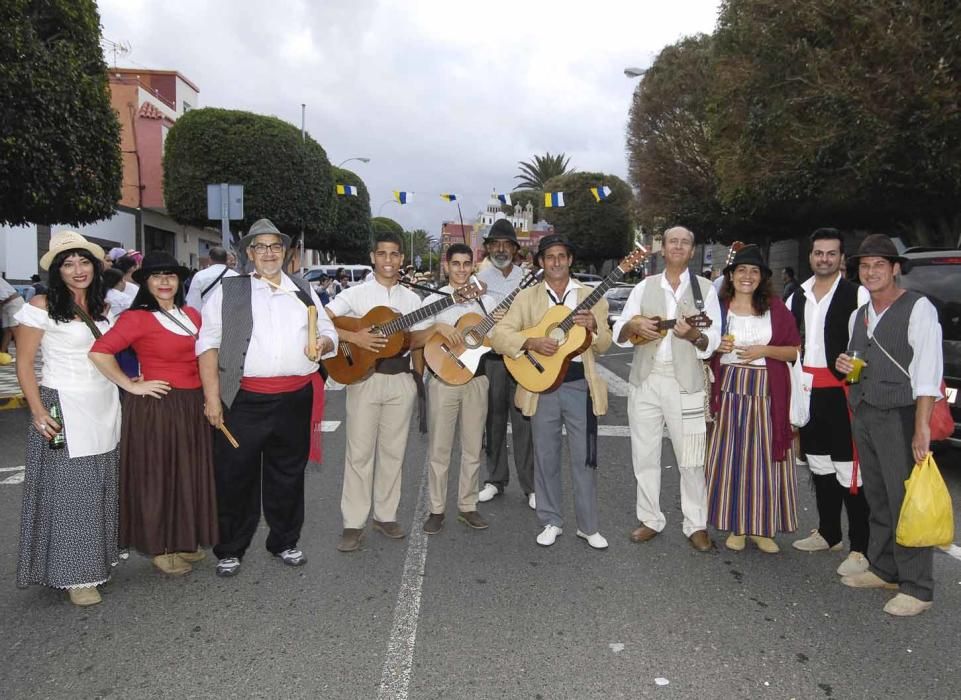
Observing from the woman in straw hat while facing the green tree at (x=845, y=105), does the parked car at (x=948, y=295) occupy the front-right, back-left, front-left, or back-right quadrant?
front-right

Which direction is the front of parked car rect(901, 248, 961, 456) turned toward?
away from the camera

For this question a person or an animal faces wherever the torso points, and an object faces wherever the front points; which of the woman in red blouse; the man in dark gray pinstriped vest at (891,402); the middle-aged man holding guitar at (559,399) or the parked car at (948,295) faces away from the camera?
the parked car

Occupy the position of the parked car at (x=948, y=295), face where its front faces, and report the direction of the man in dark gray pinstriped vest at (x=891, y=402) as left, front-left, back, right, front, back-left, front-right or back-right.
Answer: back

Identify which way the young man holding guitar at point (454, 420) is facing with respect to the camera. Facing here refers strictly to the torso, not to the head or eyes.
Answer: toward the camera

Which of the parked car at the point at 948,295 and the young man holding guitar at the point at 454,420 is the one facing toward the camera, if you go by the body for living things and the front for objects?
the young man holding guitar

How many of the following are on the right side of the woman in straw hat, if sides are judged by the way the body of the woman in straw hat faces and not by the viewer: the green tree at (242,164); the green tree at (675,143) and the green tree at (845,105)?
0

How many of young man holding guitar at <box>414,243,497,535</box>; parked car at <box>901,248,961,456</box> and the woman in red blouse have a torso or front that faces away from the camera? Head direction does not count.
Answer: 1

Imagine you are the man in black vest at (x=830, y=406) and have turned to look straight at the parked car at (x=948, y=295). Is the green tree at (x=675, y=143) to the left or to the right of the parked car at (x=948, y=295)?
left

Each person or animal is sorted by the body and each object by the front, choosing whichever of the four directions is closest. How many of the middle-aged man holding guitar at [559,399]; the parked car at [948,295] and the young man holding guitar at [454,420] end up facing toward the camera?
2

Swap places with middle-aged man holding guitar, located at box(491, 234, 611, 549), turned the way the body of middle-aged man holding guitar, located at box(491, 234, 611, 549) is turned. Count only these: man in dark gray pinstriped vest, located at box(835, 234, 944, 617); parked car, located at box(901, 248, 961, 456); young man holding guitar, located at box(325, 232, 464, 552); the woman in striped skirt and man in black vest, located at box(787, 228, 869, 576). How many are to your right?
1

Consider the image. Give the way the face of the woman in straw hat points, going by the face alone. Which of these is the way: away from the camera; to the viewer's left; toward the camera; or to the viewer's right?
toward the camera

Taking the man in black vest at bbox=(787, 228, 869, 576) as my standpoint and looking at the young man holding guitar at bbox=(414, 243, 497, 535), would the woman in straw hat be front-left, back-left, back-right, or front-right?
front-left

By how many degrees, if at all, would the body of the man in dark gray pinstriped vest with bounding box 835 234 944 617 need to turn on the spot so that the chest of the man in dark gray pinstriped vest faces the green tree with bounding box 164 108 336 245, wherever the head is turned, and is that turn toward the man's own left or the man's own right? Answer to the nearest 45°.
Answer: approximately 90° to the man's own right

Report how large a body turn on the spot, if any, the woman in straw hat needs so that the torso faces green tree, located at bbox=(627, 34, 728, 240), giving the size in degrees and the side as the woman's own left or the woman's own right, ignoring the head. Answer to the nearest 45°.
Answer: approximately 90° to the woman's own left

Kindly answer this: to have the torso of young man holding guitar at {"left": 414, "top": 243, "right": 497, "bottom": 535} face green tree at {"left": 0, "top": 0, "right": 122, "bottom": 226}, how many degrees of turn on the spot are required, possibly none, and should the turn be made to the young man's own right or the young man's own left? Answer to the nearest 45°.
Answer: approximately 135° to the young man's own right

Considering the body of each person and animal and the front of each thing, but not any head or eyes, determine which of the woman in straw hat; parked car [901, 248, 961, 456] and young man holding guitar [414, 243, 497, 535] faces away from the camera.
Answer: the parked car

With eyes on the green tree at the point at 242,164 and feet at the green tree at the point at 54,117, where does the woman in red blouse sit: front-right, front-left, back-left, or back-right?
back-right

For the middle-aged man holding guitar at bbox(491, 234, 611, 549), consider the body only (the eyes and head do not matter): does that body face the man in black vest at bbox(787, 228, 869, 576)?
no

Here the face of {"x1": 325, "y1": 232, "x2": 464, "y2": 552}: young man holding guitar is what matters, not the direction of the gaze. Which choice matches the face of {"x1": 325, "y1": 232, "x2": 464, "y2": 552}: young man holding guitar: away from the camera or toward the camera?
toward the camera

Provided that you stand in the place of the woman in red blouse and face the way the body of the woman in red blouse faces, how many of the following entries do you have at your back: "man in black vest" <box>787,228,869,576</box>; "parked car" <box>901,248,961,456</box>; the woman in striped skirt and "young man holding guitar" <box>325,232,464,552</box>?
0
